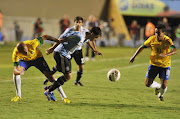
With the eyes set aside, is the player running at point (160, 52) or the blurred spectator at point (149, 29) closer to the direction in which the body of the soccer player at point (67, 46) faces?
the player running
